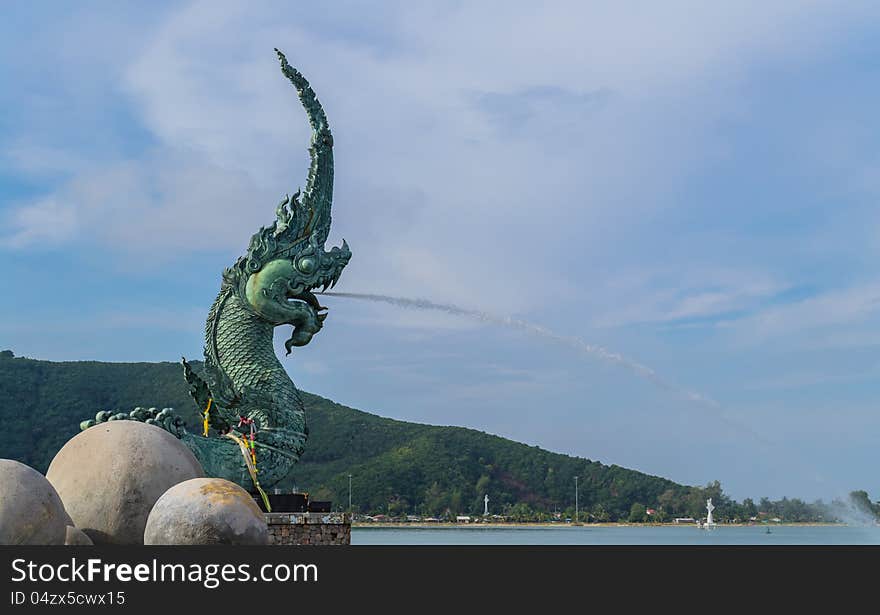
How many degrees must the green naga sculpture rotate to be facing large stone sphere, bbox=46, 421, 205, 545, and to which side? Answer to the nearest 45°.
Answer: approximately 135° to its right

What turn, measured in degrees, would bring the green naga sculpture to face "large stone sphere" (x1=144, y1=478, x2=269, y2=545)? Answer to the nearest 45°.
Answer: approximately 90° to its right

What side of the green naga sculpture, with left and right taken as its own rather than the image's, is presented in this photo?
right

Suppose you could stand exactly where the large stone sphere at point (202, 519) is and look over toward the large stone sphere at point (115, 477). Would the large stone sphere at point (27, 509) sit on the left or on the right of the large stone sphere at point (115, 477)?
left

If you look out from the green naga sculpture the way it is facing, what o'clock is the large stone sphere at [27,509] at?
The large stone sphere is roughly at 4 o'clock from the green naga sculpture.

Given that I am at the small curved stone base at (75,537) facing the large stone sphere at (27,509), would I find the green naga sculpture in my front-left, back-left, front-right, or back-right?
back-right

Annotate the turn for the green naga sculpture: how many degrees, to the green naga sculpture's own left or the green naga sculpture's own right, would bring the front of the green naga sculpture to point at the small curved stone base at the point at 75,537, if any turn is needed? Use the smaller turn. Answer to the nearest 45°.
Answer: approximately 135° to the green naga sculpture's own right
